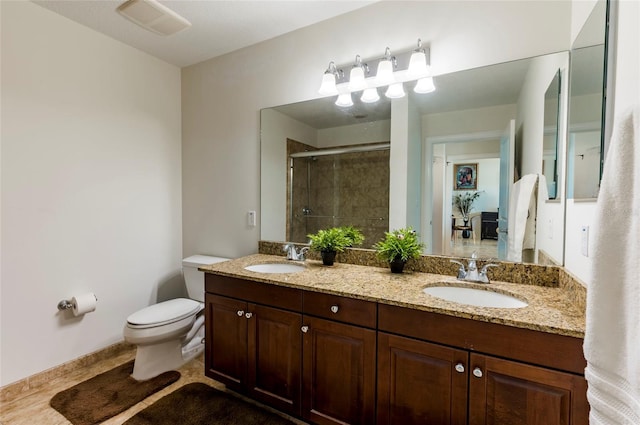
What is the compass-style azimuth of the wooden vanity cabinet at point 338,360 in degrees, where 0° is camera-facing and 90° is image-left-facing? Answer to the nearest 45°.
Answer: approximately 45°

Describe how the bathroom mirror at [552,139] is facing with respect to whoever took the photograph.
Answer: facing to the left of the viewer

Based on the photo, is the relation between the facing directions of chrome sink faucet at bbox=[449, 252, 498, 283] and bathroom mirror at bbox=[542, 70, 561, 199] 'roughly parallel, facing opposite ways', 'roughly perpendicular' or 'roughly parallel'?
roughly perpendicular

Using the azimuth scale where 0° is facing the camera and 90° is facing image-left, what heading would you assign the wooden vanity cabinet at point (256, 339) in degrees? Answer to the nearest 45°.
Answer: approximately 45°

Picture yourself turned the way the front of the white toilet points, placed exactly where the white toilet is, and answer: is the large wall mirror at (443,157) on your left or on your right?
on your left

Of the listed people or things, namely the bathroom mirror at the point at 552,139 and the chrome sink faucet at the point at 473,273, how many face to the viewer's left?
1

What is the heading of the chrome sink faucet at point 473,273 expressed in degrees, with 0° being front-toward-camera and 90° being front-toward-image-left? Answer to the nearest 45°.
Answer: approximately 0°

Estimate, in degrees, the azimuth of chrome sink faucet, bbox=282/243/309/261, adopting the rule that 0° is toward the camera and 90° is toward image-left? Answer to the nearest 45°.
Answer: approximately 45°

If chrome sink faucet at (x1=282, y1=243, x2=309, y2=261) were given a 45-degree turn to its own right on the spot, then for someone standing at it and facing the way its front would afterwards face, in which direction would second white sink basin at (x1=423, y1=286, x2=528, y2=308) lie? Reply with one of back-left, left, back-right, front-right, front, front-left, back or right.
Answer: back-left
